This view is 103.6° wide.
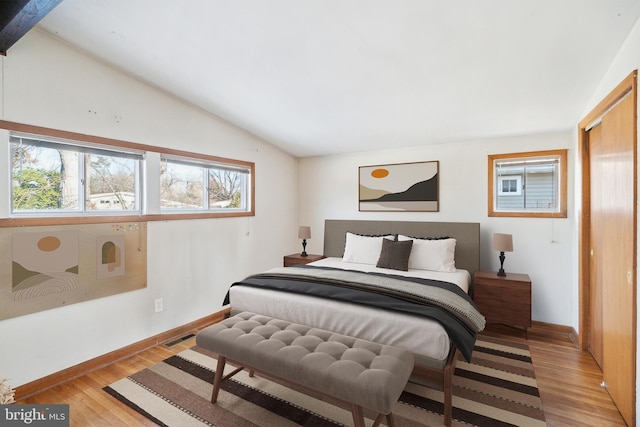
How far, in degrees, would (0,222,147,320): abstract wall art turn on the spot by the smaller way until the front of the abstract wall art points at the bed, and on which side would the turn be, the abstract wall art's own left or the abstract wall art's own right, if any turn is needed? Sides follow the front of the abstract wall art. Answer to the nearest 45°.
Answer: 0° — it already faces it

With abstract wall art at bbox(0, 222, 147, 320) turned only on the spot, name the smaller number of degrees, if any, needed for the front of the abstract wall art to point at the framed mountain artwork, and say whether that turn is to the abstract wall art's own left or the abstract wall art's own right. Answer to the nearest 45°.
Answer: approximately 45° to the abstract wall art's own left

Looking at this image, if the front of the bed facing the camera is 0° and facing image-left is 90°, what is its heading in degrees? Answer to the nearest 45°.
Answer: approximately 45°

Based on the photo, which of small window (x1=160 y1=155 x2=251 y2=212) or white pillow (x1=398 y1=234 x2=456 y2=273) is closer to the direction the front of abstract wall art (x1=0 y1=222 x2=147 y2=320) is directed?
the white pillow

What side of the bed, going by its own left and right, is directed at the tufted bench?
front

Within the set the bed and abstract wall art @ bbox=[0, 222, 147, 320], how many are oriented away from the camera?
0

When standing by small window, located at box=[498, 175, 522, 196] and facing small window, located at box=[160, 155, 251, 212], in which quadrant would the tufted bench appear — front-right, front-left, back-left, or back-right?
front-left

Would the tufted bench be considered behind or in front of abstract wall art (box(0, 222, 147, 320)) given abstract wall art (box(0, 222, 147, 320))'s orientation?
in front

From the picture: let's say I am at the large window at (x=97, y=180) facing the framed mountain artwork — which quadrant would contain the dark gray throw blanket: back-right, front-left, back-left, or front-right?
front-right

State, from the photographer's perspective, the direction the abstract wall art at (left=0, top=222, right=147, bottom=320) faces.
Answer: facing the viewer and to the right of the viewer
